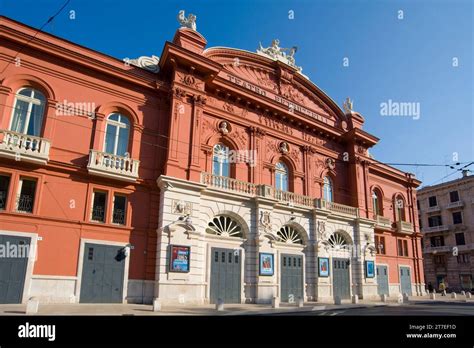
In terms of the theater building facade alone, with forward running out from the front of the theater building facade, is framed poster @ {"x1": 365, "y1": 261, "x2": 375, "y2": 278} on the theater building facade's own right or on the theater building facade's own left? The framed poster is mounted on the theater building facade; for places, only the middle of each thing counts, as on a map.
on the theater building facade's own left

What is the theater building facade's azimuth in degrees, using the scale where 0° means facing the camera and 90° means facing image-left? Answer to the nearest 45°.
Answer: approximately 315°
